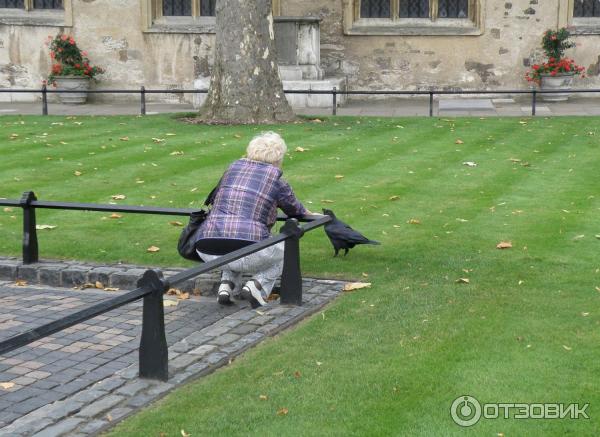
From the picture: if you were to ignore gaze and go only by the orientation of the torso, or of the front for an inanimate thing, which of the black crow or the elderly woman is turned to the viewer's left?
the black crow

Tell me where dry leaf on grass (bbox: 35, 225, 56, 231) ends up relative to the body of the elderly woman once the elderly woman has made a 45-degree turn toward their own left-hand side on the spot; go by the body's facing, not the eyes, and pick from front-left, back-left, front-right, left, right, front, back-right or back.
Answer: front-left

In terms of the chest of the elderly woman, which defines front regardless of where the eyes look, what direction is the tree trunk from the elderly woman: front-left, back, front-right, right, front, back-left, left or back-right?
front-left

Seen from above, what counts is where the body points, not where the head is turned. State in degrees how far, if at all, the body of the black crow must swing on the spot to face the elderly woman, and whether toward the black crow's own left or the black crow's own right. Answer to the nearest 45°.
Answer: approximately 45° to the black crow's own left

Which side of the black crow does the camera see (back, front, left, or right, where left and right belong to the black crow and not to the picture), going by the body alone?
left

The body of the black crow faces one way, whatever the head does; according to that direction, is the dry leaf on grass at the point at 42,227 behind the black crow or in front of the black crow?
in front

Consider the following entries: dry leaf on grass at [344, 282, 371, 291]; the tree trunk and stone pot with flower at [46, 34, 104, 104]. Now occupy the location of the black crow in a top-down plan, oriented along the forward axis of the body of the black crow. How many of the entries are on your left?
1

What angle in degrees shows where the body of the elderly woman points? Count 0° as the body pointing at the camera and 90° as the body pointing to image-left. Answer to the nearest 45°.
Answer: approximately 225°

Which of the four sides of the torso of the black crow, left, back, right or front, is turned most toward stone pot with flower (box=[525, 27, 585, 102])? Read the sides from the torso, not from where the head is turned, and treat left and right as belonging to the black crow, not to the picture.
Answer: right

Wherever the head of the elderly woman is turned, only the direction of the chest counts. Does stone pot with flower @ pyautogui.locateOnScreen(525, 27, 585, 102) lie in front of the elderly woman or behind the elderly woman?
in front

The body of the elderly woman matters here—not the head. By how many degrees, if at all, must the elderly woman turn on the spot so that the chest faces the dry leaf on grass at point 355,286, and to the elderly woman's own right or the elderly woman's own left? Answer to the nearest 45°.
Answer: approximately 45° to the elderly woman's own right

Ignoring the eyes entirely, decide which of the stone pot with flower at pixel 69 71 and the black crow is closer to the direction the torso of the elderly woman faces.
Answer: the black crow

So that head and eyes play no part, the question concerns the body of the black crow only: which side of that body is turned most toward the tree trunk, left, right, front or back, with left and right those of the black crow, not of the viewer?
right

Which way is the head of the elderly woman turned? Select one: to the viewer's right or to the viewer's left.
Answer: to the viewer's right

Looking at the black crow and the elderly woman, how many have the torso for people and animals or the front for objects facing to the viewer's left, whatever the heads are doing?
1
